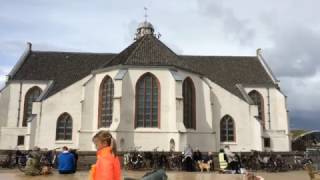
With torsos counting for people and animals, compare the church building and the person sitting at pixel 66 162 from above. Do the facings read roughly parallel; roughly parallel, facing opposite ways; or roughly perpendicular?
roughly parallel, facing opposite ways

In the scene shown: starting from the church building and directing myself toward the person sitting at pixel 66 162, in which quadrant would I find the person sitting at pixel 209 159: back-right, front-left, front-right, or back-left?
front-left
